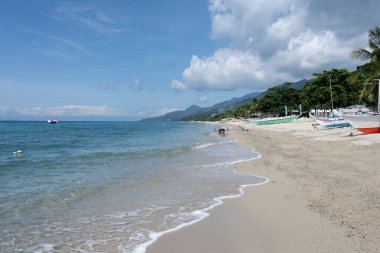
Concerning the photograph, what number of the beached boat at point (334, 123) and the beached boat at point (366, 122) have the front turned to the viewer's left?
2

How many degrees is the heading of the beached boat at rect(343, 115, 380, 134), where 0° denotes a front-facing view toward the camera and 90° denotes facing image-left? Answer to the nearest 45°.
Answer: approximately 90°

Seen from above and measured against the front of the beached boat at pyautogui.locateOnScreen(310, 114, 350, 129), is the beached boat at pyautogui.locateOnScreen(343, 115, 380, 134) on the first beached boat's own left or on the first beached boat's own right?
on the first beached boat's own left

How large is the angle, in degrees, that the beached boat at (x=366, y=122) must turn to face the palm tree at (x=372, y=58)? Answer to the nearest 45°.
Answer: approximately 90° to its right

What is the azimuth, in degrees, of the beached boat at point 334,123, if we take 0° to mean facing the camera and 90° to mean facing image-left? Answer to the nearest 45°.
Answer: approximately 90°
